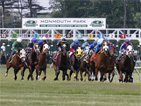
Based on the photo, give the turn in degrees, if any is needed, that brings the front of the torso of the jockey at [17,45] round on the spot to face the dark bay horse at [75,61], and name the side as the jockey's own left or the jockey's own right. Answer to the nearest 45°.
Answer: approximately 45° to the jockey's own left

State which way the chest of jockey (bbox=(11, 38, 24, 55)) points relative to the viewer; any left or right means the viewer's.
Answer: facing the viewer and to the right of the viewer
